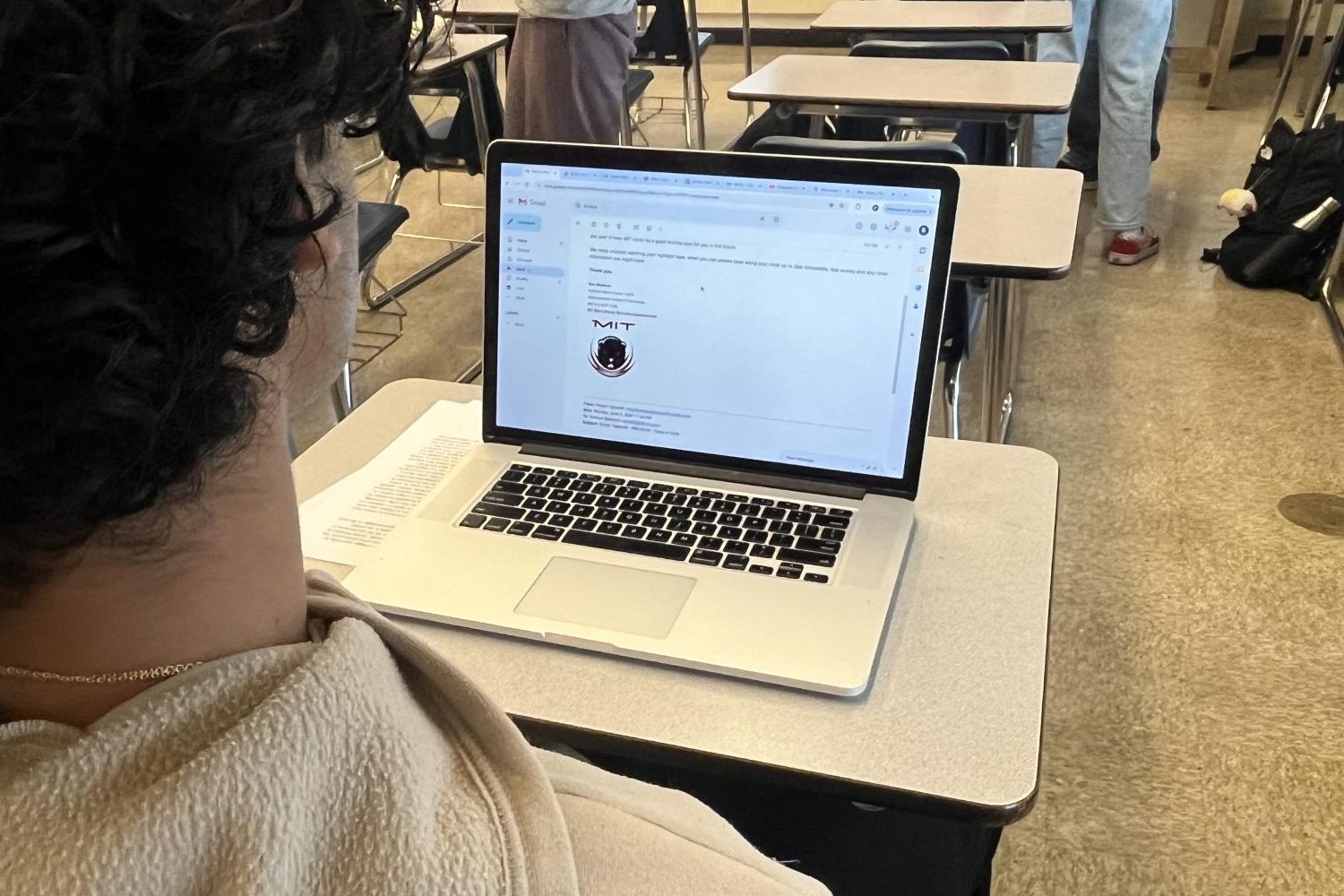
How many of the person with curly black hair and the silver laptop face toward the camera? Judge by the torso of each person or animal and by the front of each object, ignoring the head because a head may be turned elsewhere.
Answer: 1

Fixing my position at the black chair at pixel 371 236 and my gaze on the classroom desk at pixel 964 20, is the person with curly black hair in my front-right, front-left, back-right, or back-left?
back-right

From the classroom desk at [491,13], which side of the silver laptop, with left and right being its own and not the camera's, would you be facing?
back

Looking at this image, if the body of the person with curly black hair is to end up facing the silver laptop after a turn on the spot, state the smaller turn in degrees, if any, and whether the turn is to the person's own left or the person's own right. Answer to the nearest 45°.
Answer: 0° — they already face it

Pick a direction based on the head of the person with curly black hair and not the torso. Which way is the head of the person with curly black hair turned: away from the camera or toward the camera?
away from the camera

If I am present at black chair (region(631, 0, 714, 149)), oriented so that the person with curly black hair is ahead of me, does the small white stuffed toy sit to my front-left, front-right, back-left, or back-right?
front-left

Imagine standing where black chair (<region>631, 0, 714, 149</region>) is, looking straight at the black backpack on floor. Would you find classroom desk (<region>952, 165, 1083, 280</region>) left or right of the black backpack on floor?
right

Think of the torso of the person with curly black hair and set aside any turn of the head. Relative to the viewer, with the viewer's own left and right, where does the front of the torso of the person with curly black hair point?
facing away from the viewer and to the right of the viewer

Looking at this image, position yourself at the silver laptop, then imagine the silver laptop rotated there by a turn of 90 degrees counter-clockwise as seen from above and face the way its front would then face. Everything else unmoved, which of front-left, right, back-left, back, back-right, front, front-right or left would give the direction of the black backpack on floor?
front-left

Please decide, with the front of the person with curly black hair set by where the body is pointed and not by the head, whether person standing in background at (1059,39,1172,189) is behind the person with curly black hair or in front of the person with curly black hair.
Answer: in front

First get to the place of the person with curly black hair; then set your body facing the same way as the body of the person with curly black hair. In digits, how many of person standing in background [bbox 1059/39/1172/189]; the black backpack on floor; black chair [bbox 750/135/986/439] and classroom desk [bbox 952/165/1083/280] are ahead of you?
4

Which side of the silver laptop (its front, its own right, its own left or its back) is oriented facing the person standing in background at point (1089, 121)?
back

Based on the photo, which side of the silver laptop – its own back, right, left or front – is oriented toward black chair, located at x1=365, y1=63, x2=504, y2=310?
back

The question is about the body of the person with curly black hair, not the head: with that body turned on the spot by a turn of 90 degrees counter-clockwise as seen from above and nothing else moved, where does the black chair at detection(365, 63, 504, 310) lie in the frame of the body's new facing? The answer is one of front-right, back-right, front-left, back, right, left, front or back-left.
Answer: front-right

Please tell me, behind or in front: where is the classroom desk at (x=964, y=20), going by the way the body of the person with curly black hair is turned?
in front

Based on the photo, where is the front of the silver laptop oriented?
toward the camera

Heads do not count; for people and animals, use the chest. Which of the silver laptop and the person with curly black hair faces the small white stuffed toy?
the person with curly black hair

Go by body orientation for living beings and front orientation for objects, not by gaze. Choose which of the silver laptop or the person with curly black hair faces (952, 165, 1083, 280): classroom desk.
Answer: the person with curly black hair

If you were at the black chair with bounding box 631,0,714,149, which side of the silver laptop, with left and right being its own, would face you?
back
